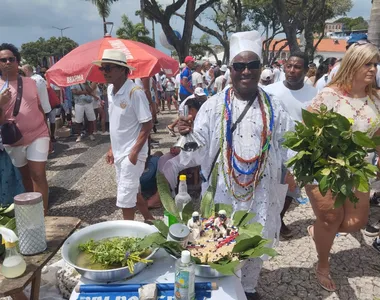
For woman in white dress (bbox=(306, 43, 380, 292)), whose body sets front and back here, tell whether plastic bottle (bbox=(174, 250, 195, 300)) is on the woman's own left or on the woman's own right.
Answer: on the woman's own right

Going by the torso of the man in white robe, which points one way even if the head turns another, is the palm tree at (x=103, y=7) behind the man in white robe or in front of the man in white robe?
behind

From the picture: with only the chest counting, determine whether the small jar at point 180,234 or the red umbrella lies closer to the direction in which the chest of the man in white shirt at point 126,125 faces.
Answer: the small jar

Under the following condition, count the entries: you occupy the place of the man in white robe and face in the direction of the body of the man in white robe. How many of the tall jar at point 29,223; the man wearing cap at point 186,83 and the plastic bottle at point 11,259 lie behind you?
1
